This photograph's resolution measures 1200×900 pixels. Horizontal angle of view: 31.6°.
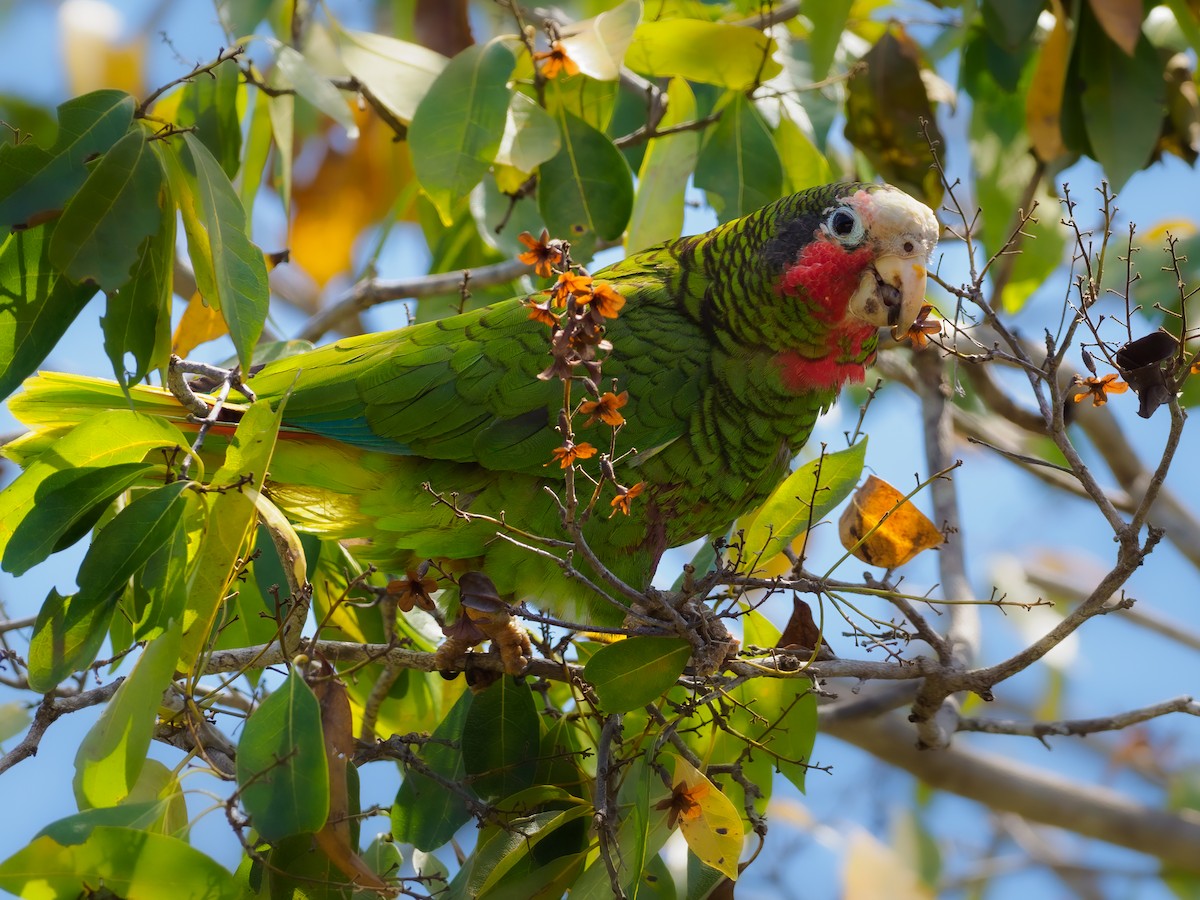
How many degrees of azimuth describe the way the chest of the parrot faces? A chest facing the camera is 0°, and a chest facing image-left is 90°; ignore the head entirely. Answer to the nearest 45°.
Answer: approximately 270°

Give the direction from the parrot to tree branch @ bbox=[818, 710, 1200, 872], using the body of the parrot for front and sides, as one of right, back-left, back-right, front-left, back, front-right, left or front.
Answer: front-left

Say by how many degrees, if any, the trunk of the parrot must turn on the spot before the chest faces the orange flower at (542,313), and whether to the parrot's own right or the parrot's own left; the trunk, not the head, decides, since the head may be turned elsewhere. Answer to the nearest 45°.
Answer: approximately 90° to the parrot's own right

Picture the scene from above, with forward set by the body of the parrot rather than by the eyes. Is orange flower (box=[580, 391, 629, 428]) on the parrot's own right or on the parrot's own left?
on the parrot's own right

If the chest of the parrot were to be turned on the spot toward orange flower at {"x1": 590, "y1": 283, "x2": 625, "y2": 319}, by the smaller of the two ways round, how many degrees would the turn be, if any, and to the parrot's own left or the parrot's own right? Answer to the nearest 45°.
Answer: approximately 90° to the parrot's own right
